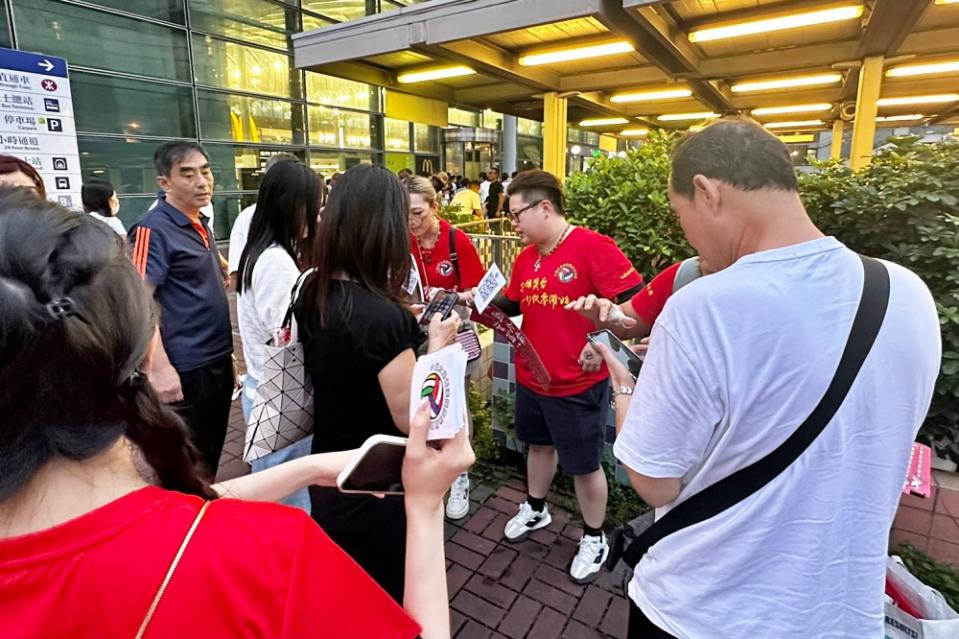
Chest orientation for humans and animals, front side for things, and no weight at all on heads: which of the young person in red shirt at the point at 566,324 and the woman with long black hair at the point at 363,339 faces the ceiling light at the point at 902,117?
the woman with long black hair

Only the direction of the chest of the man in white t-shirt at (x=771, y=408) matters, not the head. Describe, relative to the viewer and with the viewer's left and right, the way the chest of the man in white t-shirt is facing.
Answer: facing away from the viewer and to the left of the viewer

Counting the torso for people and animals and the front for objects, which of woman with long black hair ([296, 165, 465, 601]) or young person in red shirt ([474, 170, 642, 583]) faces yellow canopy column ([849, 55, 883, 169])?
the woman with long black hair

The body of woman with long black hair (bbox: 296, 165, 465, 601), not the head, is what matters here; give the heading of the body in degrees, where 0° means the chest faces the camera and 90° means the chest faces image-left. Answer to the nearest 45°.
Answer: approximately 225°

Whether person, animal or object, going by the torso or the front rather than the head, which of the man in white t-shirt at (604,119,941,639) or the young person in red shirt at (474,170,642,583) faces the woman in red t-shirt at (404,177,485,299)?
the man in white t-shirt

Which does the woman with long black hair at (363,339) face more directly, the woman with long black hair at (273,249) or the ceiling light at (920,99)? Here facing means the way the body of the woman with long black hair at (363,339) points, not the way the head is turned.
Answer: the ceiling light

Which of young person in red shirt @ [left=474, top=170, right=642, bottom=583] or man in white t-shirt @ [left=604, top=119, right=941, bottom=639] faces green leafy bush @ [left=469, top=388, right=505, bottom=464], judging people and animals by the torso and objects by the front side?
the man in white t-shirt

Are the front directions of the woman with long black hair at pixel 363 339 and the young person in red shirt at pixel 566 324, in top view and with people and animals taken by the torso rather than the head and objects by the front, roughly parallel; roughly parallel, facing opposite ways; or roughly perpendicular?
roughly parallel, facing opposite ways

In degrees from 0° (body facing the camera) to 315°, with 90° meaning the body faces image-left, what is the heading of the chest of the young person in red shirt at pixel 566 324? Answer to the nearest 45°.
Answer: approximately 45°

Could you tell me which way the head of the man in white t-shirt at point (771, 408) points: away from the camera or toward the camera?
away from the camera

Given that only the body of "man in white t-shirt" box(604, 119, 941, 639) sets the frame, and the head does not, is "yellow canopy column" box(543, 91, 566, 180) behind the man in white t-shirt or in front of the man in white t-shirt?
in front

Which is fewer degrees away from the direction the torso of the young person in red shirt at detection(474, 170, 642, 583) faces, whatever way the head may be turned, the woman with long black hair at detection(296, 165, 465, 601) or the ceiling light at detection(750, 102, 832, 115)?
the woman with long black hair

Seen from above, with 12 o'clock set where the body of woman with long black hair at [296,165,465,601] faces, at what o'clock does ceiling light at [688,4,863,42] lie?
The ceiling light is roughly at 12 o'clock from the woman with long black hair.

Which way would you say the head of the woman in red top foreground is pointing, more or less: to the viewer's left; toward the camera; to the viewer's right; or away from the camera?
away from the camera

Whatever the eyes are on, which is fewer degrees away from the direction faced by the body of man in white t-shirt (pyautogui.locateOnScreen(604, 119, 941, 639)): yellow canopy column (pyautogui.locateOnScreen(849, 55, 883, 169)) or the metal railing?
the metal railing

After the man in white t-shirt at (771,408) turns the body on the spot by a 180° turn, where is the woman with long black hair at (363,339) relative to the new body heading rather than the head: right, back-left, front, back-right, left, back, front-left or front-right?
back-right

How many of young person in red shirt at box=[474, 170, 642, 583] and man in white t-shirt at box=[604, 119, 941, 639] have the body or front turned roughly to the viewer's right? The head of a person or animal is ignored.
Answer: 0
